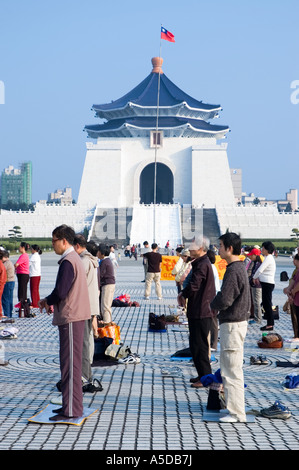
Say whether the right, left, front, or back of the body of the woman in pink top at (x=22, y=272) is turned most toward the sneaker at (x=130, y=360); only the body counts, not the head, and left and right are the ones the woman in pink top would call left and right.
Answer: left

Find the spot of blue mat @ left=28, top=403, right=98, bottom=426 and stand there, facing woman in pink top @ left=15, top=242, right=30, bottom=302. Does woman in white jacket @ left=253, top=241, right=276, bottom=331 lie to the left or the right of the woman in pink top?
right

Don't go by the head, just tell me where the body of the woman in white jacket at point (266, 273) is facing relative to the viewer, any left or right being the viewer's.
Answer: facing to the left of the viewer

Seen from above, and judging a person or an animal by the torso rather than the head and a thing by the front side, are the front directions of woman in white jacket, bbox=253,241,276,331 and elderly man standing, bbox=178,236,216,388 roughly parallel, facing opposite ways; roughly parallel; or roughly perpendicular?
roughly parallel

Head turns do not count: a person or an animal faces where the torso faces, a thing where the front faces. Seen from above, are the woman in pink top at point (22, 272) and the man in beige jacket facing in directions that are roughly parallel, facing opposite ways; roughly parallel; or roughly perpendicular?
roughly parallel

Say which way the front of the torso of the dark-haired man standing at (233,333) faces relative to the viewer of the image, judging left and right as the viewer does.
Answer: facing to the left of the viewer

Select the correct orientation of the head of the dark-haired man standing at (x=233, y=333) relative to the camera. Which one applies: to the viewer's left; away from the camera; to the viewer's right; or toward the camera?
to the viewer's left

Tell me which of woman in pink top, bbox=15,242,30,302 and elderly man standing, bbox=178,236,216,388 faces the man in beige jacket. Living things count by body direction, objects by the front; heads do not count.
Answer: the elderly man standing

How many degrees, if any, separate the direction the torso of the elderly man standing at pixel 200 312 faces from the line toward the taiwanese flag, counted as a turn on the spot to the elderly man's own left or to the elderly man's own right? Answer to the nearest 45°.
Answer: approximately 90° to the elderly man's own right
